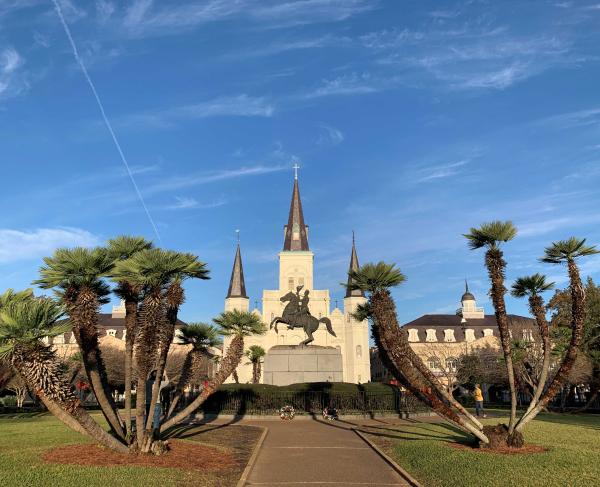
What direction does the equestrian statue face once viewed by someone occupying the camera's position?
facing to the left of the viewer

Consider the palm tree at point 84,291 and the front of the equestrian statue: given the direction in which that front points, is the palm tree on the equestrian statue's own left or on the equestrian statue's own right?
on the equestrian statue's own left

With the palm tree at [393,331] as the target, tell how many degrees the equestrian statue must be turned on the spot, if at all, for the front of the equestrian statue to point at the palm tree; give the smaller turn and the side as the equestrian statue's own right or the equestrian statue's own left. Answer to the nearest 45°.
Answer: approximately 90° to the equestrian statue's own left

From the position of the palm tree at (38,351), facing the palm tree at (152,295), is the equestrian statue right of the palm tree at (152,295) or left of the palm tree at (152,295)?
left

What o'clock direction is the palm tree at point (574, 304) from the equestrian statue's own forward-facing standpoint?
The palm tree is roughly at 8 o'clock from the equestrian statue.

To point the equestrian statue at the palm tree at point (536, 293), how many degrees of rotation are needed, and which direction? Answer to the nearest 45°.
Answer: approximately 135° to its left

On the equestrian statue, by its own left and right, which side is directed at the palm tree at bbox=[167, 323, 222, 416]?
left

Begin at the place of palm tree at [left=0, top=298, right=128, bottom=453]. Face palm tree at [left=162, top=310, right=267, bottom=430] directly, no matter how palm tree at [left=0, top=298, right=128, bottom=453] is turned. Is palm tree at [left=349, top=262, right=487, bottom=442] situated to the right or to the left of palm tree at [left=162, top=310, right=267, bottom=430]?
right

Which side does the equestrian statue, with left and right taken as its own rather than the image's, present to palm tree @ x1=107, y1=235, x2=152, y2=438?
left

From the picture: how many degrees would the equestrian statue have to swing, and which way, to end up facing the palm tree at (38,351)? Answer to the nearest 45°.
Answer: approximately 90° to its left
